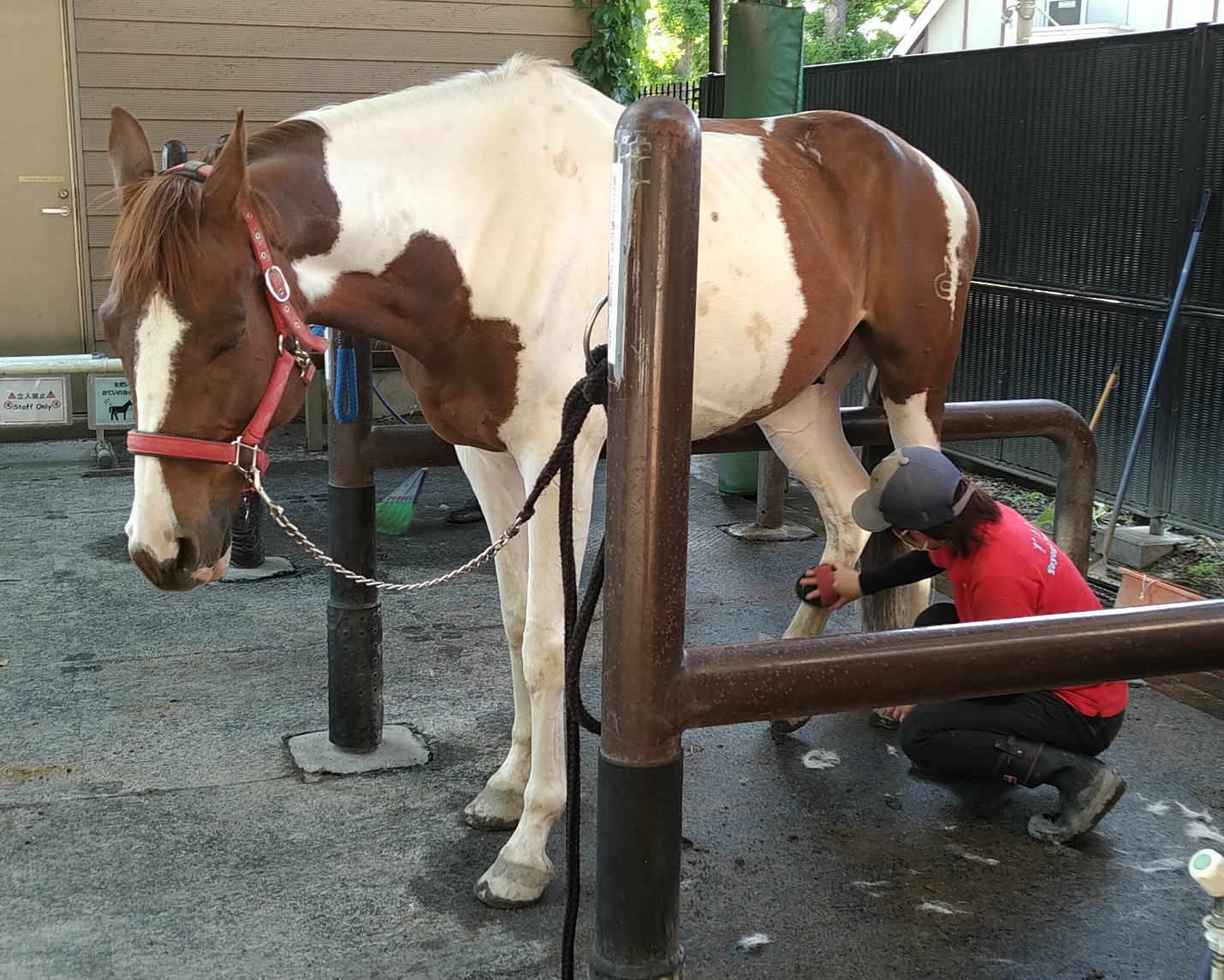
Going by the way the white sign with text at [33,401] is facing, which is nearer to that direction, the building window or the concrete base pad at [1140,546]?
the concrete base pad

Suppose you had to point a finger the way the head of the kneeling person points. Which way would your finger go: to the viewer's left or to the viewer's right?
to the viewer's left

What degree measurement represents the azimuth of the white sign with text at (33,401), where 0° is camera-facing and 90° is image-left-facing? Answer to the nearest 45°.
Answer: approximately 0°

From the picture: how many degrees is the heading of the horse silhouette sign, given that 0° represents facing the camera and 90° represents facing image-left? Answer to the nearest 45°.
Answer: approximately 0°

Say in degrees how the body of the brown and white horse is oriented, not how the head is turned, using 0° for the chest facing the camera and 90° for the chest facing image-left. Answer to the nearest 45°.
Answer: approximately 45°

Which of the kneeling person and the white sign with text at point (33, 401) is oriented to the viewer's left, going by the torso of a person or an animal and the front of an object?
the kneeling person

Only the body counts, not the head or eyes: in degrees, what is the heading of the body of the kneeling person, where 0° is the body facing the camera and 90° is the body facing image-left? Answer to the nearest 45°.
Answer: approximately 90°

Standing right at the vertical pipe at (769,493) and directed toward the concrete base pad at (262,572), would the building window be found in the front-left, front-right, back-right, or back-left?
back-right

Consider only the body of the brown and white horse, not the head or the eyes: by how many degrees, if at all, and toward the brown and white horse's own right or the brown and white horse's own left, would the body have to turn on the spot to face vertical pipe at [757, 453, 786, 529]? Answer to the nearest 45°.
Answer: approximately 135° to the brown and white horse's own right

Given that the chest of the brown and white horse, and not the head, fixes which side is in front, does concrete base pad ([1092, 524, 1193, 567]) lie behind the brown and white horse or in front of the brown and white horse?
behind

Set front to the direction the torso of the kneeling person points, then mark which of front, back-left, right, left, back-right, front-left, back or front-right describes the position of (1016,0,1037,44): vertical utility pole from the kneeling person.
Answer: right
